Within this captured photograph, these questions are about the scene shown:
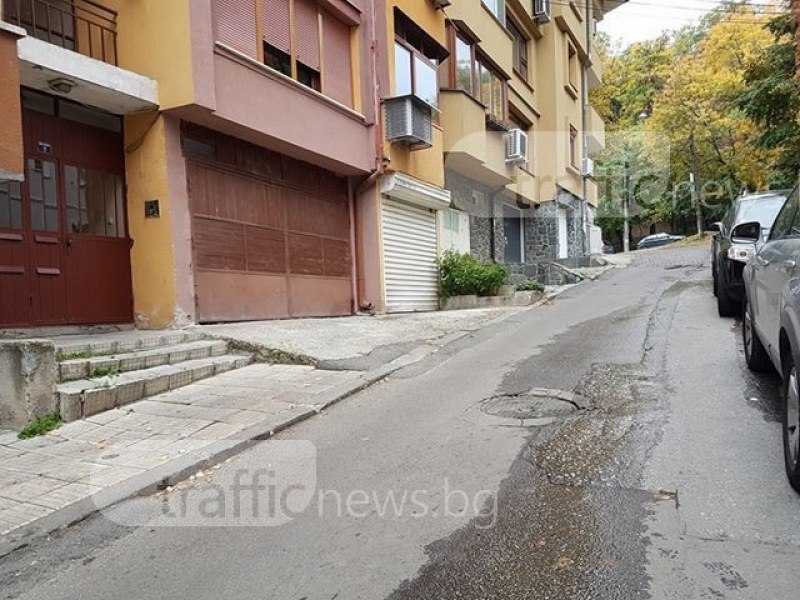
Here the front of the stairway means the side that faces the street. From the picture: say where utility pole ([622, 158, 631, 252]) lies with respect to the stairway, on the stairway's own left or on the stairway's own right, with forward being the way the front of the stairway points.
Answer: on the stairway's own left

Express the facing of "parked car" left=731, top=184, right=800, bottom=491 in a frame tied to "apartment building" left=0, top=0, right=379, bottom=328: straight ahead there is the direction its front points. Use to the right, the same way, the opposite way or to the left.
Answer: to the left

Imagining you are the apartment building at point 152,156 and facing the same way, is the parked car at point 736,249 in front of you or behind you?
in front

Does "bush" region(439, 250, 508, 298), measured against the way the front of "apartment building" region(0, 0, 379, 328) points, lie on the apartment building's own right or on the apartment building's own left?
on the apartment building's own left

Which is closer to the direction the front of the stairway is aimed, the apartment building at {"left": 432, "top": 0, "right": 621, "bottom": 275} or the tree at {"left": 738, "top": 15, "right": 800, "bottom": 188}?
the tree

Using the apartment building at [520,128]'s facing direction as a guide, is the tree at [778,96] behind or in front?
in front

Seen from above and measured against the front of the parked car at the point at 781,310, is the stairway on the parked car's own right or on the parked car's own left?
on the parked car's own left

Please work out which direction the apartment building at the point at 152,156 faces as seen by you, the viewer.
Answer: facing the viewer and to the right of the viewer

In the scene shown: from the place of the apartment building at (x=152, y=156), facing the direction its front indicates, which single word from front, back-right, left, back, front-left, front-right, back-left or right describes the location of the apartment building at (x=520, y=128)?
left

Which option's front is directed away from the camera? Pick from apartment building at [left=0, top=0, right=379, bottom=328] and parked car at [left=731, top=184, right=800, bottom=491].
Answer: the parked car

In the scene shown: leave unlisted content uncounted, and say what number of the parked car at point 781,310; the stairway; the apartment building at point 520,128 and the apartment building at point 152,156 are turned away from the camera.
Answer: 1

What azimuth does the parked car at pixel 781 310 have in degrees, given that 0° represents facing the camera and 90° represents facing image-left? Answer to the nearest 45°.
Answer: approximately 180°

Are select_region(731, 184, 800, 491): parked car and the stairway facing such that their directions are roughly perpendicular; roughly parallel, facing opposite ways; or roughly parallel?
roughly perpendicular

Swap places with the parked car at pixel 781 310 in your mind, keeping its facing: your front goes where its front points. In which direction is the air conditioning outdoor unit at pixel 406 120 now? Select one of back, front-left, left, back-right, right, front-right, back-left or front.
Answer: front-left

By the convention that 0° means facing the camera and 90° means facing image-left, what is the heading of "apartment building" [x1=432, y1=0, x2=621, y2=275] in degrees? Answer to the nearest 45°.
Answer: approximately 315°

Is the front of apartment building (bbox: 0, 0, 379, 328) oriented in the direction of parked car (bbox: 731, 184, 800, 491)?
yes
